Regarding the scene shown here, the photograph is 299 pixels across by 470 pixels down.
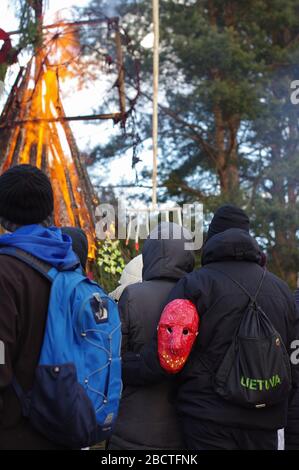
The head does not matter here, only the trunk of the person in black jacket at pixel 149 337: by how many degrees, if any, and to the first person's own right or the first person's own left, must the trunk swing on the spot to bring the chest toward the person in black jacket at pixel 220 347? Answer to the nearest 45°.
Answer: approximately 135° to the first person's own right

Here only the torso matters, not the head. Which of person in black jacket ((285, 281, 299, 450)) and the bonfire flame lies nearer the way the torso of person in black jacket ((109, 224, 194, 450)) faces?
the bonfire flame

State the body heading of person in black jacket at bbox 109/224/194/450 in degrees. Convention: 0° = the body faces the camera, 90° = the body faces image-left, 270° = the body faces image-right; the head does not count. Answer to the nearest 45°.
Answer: approximately 180°

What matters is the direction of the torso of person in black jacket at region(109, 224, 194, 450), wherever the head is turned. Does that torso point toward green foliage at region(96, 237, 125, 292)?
yes

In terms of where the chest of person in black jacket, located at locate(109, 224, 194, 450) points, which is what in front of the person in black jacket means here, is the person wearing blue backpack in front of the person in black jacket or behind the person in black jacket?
behind

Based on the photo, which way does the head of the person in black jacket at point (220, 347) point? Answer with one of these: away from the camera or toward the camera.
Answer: away from the camera

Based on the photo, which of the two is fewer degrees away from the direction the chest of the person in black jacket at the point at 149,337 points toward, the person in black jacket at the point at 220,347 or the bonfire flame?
the bonfire flame

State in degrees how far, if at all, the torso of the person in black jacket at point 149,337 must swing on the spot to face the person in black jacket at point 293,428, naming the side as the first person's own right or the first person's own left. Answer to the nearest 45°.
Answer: approximately 45° to the first person's own right
